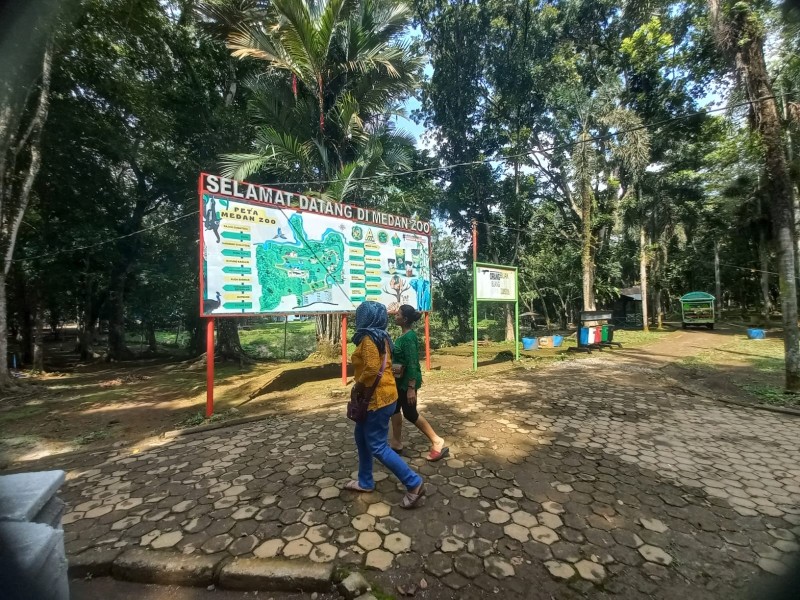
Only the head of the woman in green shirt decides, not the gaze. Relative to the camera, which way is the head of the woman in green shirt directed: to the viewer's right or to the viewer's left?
to the viewer's left

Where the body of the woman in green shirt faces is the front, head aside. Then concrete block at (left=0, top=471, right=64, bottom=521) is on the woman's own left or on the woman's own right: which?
on the woman's own left

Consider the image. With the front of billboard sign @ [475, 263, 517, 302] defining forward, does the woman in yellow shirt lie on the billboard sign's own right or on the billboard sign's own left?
on the billboard sign's own right

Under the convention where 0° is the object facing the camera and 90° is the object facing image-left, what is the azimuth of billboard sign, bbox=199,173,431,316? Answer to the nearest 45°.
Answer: approximately 315°

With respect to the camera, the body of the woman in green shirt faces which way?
to the viewer's left

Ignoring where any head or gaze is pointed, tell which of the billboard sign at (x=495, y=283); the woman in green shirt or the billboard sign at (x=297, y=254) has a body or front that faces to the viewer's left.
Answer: the woman in green shirt

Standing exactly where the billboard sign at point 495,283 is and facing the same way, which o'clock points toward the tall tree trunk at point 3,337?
The tall tree trunk is roughly at 4 o'clock from the billboard sign.

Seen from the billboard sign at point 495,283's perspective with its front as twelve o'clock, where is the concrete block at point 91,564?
The concrete block is roughly at 2 o'clock from the billboard sign.

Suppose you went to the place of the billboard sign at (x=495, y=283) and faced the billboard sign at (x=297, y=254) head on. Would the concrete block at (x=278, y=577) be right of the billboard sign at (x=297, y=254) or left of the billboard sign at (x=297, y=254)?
left

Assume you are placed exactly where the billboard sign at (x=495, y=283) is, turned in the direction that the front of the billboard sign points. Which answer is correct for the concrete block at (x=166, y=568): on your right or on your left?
on your right

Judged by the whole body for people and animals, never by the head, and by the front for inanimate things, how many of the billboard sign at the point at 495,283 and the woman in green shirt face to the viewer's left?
1
